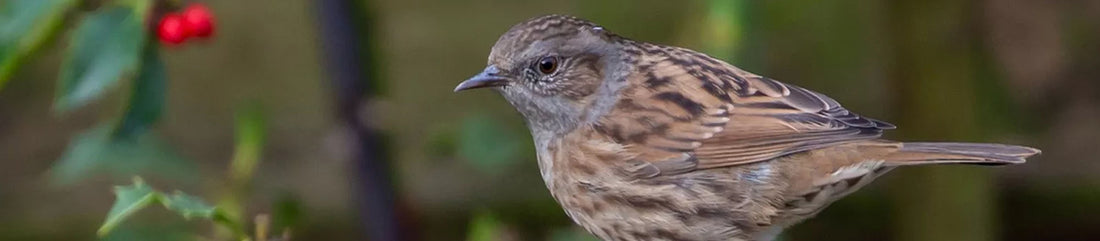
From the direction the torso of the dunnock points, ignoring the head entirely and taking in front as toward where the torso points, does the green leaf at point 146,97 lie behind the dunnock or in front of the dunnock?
in front

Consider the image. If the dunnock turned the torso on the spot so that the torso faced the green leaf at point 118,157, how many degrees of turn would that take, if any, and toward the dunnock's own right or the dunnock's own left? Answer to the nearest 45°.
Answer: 0° — it already faces it

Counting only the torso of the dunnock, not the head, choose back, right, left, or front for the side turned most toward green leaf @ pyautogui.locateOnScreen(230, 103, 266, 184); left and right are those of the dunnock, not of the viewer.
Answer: front

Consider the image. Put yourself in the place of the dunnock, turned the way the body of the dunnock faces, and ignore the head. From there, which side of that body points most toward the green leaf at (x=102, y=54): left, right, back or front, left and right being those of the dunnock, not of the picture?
front

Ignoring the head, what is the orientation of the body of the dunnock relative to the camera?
to the viewer's left

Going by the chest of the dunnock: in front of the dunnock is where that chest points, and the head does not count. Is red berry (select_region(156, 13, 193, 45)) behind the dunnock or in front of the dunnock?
in front
